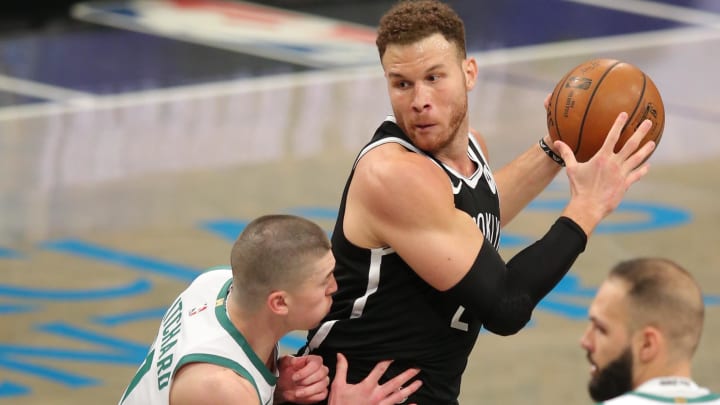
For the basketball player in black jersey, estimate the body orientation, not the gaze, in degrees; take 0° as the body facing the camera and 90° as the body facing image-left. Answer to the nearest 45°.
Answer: approximately 315°

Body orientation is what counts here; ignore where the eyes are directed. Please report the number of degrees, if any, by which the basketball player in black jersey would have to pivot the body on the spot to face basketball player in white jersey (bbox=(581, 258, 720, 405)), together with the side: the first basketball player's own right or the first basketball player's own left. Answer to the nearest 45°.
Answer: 0° — they already face them

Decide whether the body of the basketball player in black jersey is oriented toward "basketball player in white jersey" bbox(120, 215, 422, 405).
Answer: no

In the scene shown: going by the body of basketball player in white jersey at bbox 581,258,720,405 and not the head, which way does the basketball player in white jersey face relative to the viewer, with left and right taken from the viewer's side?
facing away from the viewer and to the left of the viewer

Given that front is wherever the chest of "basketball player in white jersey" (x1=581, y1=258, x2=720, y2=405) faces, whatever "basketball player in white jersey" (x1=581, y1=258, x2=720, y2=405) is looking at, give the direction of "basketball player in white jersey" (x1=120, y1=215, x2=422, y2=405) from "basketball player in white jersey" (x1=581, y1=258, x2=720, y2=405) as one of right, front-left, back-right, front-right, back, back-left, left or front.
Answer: front-left

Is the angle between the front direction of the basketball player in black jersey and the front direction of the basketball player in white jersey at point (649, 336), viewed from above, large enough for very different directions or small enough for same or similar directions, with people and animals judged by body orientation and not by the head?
very different directions

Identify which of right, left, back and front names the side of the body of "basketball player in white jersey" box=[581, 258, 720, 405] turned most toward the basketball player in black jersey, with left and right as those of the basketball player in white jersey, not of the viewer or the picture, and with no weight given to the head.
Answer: front
